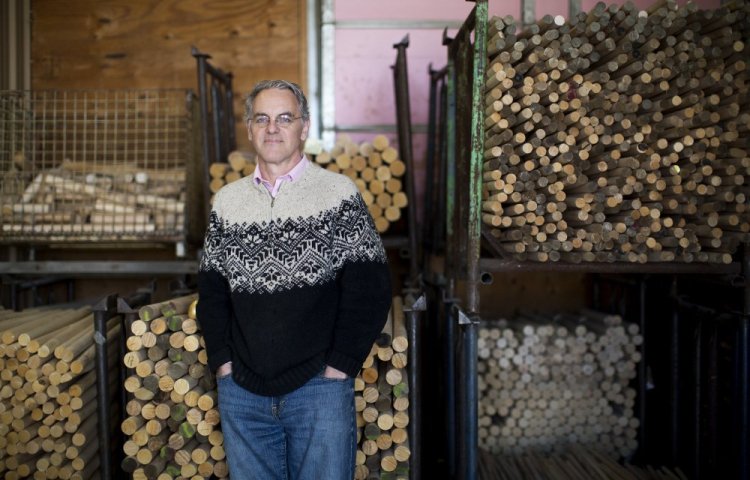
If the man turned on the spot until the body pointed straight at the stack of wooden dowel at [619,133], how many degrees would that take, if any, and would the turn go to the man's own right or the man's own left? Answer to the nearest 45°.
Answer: approximately 90° to the man's own left

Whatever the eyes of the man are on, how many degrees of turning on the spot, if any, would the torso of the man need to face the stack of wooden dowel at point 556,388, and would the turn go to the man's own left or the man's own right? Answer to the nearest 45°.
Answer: approximately 135° to the man's own left

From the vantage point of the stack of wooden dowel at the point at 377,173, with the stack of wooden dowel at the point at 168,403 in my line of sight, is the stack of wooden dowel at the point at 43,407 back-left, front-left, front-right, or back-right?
front-right

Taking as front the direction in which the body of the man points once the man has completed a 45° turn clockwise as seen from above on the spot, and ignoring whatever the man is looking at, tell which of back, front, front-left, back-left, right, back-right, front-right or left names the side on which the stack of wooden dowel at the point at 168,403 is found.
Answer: right

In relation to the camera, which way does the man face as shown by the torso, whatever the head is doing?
toward the camera

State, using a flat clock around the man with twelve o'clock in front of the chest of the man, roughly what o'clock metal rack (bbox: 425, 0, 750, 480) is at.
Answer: The metal rack is roughly at 8 o'clock from the man.

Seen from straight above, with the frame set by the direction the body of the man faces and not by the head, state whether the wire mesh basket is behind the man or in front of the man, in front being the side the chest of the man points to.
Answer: behind

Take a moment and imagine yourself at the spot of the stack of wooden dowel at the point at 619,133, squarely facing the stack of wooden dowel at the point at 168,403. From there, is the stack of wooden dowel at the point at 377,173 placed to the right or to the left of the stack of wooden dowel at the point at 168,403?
right
